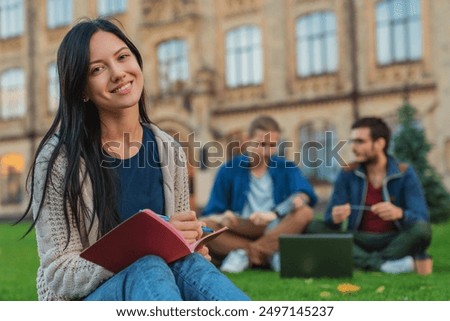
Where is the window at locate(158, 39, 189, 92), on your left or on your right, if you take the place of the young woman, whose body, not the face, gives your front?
on your left

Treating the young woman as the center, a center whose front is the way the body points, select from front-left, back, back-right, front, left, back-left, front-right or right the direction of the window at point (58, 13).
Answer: back-left

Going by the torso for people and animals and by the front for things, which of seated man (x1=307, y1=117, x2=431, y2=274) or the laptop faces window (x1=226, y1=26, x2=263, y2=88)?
the laptop

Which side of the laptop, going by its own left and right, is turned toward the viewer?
back

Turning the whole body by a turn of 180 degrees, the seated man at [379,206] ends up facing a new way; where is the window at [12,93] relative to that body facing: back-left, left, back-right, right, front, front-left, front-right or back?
front-left

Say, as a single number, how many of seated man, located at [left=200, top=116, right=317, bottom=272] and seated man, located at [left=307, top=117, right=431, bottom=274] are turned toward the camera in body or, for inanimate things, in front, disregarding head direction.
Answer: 2

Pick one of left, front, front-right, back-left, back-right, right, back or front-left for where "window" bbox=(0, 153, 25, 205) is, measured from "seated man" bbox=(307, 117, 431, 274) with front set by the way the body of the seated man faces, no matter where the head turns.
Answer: back-right

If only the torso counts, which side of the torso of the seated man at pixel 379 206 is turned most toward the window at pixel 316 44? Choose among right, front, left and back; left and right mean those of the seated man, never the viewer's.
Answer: back

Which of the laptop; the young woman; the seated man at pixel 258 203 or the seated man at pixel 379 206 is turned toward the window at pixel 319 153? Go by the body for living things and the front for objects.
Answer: the laptop

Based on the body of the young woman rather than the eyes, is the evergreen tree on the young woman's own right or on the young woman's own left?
on the young woman's own left

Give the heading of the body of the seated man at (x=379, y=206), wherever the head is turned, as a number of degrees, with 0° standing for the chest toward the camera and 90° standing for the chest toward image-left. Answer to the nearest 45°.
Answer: approximately 0°
